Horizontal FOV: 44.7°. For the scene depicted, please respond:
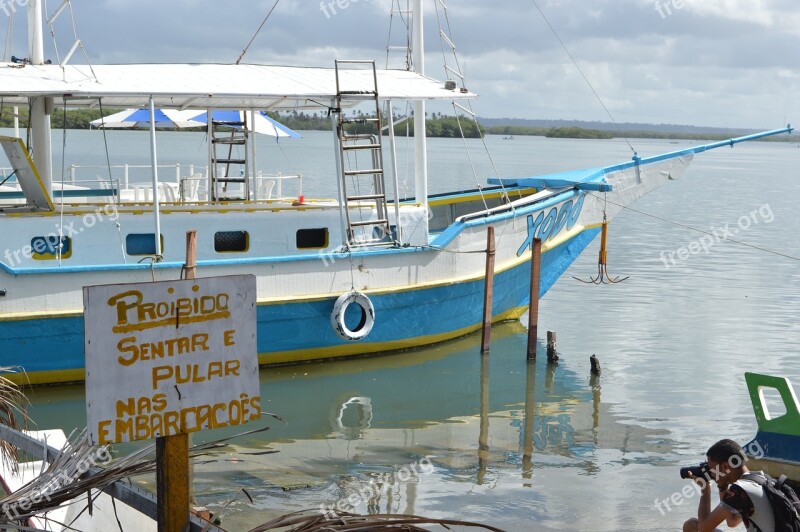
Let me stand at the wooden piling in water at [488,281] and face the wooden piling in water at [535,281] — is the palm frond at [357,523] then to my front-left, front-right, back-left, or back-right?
back-right

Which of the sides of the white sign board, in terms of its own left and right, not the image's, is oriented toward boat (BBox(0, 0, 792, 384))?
back

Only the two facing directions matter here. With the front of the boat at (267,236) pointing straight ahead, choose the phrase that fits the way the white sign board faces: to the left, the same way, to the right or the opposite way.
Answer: to the right

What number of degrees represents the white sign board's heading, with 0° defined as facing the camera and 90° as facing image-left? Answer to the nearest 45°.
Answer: approximately 0°

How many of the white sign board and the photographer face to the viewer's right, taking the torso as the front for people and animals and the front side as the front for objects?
0

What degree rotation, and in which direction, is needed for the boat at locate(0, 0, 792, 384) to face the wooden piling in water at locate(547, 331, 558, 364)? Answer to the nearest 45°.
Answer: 0° — it already faces it

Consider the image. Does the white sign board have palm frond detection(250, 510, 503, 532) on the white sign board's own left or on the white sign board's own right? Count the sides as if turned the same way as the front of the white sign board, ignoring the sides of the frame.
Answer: on the white sign board's own left

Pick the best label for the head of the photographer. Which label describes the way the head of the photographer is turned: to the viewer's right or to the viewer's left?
to the viewer's left

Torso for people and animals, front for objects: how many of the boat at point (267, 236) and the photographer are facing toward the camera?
0

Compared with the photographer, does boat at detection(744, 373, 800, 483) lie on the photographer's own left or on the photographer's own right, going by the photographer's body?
on the photographer's own right

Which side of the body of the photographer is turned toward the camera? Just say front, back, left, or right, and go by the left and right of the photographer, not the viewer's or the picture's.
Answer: left

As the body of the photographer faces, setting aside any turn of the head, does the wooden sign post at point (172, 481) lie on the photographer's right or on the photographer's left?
on the photographer's left

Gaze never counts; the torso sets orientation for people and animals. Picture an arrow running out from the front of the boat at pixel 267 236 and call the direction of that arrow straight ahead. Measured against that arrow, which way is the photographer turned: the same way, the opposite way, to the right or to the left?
the opposite way

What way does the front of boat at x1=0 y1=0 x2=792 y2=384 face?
to the viewer's right
